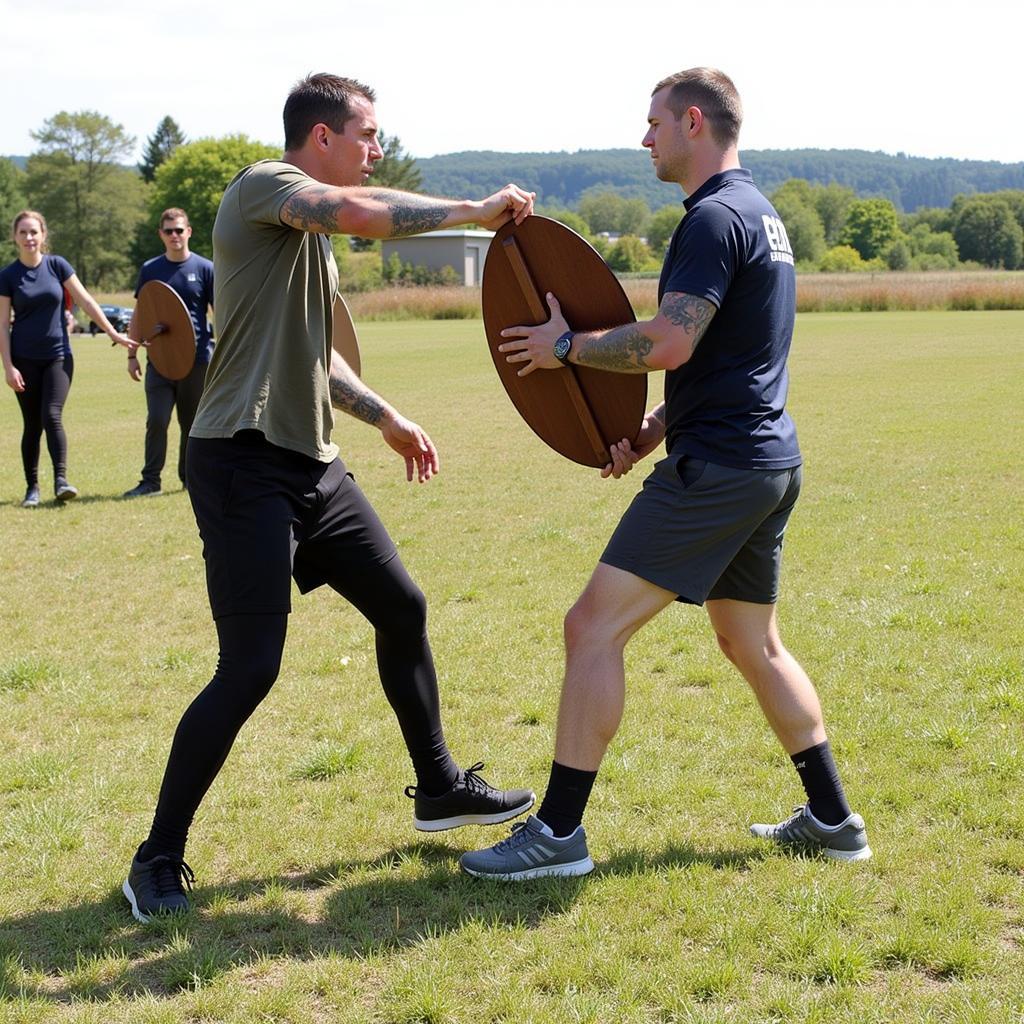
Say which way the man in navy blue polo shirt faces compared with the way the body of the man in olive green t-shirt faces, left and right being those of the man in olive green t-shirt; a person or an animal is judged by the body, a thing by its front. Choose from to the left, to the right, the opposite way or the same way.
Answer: the opposite way

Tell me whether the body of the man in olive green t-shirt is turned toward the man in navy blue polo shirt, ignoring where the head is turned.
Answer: yes

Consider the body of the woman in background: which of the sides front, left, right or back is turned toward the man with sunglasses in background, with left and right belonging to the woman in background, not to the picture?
left

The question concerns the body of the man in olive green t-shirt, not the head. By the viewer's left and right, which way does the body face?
facing to the right of the viewer

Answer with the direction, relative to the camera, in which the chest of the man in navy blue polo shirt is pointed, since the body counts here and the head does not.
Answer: to the viewer's left

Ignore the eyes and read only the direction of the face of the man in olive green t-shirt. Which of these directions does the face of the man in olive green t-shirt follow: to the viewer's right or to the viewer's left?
to the viewer's right

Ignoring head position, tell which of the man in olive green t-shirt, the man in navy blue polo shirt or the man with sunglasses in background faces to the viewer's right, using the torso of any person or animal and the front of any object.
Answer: the man in olive green t-shirt

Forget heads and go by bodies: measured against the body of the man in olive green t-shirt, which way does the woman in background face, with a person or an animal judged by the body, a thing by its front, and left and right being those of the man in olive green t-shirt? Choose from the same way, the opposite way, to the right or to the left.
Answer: to the right

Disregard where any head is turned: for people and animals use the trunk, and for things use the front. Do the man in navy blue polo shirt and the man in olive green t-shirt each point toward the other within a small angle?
yes

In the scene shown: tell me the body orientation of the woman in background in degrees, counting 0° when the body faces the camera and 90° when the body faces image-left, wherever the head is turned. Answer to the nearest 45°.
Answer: approximately 0°
